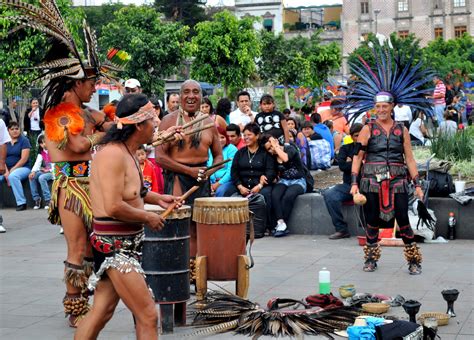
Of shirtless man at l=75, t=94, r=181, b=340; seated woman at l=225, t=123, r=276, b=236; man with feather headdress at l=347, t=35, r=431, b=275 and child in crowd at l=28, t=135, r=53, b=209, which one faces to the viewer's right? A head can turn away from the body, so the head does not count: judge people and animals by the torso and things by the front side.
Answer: the shirtless man

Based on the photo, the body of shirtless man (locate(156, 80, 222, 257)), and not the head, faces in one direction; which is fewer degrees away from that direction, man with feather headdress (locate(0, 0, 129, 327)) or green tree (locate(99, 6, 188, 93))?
the man with feather headdress

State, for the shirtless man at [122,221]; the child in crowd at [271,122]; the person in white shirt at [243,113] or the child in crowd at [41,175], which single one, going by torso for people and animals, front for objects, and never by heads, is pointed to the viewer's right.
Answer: the shirtless man

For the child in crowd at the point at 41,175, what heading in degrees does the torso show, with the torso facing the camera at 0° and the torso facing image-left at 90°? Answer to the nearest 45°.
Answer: approximately 0°

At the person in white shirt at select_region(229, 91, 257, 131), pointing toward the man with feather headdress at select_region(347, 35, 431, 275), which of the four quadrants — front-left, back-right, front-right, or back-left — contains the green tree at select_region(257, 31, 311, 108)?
back-left

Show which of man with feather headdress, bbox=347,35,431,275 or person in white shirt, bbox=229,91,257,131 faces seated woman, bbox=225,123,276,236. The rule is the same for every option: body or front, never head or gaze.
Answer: the person in white shirt

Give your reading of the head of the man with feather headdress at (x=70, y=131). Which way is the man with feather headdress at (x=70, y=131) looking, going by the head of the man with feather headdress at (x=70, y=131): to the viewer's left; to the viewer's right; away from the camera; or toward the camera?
to the viewer's right

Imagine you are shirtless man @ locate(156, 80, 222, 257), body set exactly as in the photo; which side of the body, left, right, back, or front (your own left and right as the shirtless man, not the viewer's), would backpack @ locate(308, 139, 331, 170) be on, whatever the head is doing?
back

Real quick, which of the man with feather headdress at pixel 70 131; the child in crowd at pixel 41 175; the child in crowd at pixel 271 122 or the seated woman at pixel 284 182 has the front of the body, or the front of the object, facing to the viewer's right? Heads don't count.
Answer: the man with feather headdress

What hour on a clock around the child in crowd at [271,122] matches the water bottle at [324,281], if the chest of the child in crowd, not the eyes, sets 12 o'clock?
The water bottle is roughly at 12 o'clock from the child in crowd.

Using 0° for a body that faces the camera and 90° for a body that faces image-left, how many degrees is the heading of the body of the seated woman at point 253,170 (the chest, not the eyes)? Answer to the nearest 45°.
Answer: approximately 0°

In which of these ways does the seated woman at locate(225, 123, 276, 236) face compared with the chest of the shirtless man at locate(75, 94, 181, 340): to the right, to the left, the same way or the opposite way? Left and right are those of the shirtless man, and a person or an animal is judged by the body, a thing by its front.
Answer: to the right

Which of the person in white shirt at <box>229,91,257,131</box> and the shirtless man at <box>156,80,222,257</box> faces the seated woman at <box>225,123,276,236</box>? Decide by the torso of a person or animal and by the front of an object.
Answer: the person in white shirt

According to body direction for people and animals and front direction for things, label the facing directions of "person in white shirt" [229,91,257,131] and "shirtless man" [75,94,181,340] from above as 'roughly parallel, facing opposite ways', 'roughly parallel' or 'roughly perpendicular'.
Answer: roughly perpendicular

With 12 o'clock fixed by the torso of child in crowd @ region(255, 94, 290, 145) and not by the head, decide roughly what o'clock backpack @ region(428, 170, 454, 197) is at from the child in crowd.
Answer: The backpack is roughly at 10 o'clock from the child in crowd.

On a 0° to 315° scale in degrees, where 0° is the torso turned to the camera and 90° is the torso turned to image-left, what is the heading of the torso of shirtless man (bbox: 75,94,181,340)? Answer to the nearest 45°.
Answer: approximately 270°

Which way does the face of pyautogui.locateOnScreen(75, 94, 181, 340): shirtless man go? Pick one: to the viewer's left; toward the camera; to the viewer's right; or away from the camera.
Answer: to the viewer's right
